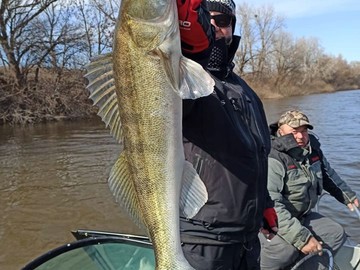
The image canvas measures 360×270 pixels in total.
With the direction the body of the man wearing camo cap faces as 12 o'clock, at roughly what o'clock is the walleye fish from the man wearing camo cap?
The walleye fish is roughly at 2 o'clock from the man wearing camo cap.

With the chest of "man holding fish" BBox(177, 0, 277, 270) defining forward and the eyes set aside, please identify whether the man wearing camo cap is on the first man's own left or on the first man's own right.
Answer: on the first man's own left

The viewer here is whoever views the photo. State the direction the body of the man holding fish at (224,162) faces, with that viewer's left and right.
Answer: facing the viewer and to the right of the viewer

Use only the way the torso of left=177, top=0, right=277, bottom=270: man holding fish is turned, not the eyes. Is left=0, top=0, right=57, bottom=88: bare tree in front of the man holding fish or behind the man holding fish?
behind

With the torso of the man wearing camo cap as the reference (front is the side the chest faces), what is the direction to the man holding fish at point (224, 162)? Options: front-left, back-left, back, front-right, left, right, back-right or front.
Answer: front-right

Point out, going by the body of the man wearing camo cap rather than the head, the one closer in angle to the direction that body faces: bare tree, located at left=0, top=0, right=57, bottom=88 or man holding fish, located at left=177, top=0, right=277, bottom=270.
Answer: the man holding fish
